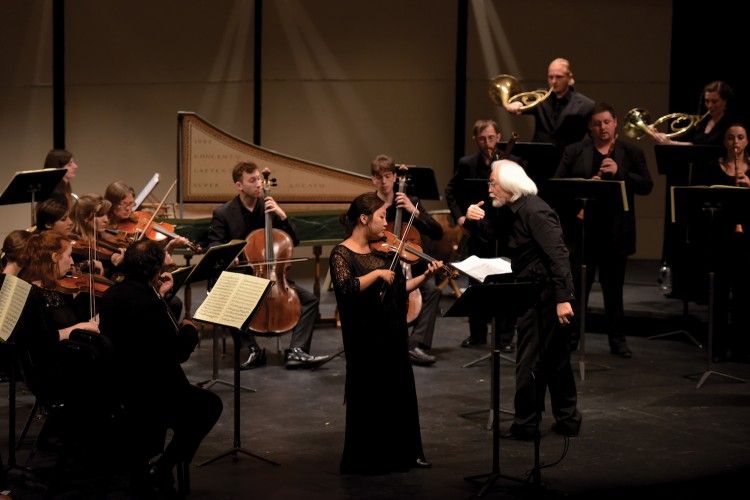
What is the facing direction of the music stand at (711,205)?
away from the camera

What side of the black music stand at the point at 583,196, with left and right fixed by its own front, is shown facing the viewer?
back

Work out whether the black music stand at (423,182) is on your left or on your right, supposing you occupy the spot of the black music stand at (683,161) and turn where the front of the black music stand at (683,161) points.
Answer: on your left

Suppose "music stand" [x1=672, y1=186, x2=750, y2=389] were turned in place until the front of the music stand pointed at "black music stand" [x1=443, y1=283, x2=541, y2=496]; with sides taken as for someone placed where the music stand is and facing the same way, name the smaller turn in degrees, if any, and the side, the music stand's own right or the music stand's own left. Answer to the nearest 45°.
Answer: approximately 180°

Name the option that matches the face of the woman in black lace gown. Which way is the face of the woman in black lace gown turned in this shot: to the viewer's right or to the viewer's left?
to the viewer's right

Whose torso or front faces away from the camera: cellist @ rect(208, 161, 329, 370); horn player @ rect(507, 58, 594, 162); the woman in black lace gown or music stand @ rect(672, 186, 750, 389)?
the music stand

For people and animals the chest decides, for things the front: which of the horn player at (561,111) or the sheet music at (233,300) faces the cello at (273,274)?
the horn player

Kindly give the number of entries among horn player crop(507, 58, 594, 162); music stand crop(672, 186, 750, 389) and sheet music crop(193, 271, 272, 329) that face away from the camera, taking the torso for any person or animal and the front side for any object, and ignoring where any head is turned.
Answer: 1

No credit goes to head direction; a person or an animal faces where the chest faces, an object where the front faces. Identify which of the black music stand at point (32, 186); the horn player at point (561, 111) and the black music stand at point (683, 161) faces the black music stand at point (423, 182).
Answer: the horn player

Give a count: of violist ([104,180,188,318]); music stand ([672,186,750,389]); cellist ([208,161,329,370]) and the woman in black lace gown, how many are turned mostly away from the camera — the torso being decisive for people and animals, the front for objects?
1

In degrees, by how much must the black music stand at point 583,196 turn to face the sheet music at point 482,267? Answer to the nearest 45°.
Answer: approximately 180°

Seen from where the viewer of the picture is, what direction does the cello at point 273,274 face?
facing the viewer

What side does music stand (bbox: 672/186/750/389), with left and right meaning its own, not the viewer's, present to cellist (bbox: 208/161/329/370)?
left

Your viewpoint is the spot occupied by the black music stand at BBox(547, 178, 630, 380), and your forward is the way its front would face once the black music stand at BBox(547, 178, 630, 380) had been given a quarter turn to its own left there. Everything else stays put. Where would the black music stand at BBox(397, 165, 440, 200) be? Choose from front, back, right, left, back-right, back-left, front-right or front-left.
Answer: front

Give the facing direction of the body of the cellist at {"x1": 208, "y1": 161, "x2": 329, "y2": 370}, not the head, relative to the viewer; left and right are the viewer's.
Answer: facing the viewer and to the right of the viewer
